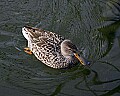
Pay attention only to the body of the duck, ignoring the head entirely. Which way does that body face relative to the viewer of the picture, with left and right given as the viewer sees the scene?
facing the viewer and to the right of the viewer
